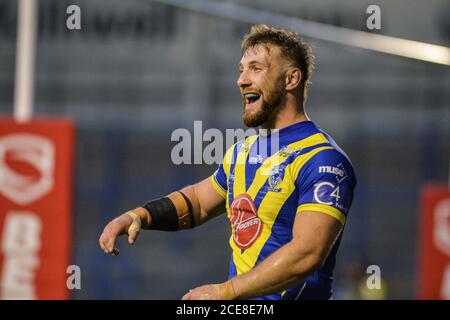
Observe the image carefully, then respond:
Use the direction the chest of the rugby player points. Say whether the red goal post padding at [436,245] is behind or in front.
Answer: behind

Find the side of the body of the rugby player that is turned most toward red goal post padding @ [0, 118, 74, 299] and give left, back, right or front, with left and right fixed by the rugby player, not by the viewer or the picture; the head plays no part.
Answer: right

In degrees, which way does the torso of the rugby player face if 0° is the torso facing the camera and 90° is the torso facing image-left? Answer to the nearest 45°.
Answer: approximately 45°
